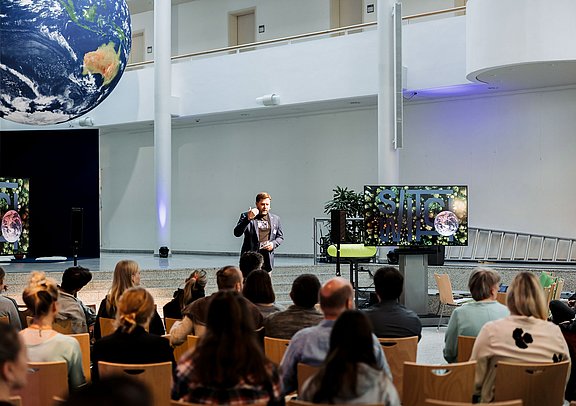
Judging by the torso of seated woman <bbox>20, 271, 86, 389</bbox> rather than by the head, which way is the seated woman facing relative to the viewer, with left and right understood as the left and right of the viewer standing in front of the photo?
facing away from the viewer and to the right of the viewer

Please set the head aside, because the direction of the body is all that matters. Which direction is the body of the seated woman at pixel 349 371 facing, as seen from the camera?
away from the camera

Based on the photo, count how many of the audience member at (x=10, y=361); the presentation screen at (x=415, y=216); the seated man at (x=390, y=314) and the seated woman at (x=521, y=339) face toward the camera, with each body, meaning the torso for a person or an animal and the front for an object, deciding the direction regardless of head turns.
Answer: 1

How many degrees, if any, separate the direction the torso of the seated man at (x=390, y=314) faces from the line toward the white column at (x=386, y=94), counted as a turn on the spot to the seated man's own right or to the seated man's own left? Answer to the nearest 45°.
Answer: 0° — they already face it

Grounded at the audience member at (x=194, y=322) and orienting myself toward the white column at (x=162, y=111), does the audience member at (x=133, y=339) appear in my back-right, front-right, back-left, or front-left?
back-left

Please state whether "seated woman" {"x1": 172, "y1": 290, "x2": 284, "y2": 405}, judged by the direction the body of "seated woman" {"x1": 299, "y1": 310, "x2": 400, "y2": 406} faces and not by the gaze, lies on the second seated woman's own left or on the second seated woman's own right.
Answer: on the second seated woman's own left

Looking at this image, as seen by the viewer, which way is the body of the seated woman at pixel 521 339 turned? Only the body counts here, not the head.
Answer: away from the camera

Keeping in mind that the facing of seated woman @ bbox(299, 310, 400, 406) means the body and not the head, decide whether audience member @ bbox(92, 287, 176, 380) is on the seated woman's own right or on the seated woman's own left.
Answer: on the seated woman's own left

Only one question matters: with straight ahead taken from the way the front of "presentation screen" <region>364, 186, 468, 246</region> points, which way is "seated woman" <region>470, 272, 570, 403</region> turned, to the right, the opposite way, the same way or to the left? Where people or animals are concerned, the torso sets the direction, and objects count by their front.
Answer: the opposite way

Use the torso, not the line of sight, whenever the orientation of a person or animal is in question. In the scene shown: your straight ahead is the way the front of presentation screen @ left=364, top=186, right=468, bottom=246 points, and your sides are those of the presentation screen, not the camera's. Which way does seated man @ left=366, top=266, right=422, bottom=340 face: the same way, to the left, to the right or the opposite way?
the opposite way

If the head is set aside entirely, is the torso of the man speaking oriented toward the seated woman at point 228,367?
yes

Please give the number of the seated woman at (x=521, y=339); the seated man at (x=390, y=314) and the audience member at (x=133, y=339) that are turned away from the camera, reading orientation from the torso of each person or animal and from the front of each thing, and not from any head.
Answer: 3

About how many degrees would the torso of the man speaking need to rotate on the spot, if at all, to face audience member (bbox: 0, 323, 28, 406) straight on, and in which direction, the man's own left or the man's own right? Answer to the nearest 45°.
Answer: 0° — they already face them

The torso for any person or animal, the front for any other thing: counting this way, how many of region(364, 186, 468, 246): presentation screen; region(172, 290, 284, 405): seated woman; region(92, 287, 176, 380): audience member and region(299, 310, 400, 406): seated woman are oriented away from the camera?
3

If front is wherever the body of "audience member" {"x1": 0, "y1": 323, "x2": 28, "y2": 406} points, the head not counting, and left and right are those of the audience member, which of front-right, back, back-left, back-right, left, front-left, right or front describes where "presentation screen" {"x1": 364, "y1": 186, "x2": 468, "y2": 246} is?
front
